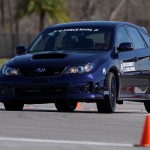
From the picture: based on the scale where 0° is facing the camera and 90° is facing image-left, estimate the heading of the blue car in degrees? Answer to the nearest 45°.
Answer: approximately 45°
